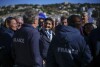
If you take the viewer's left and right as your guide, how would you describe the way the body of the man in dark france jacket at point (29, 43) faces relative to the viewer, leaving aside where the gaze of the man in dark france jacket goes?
facing away from the viewer and to the right of the viewer
